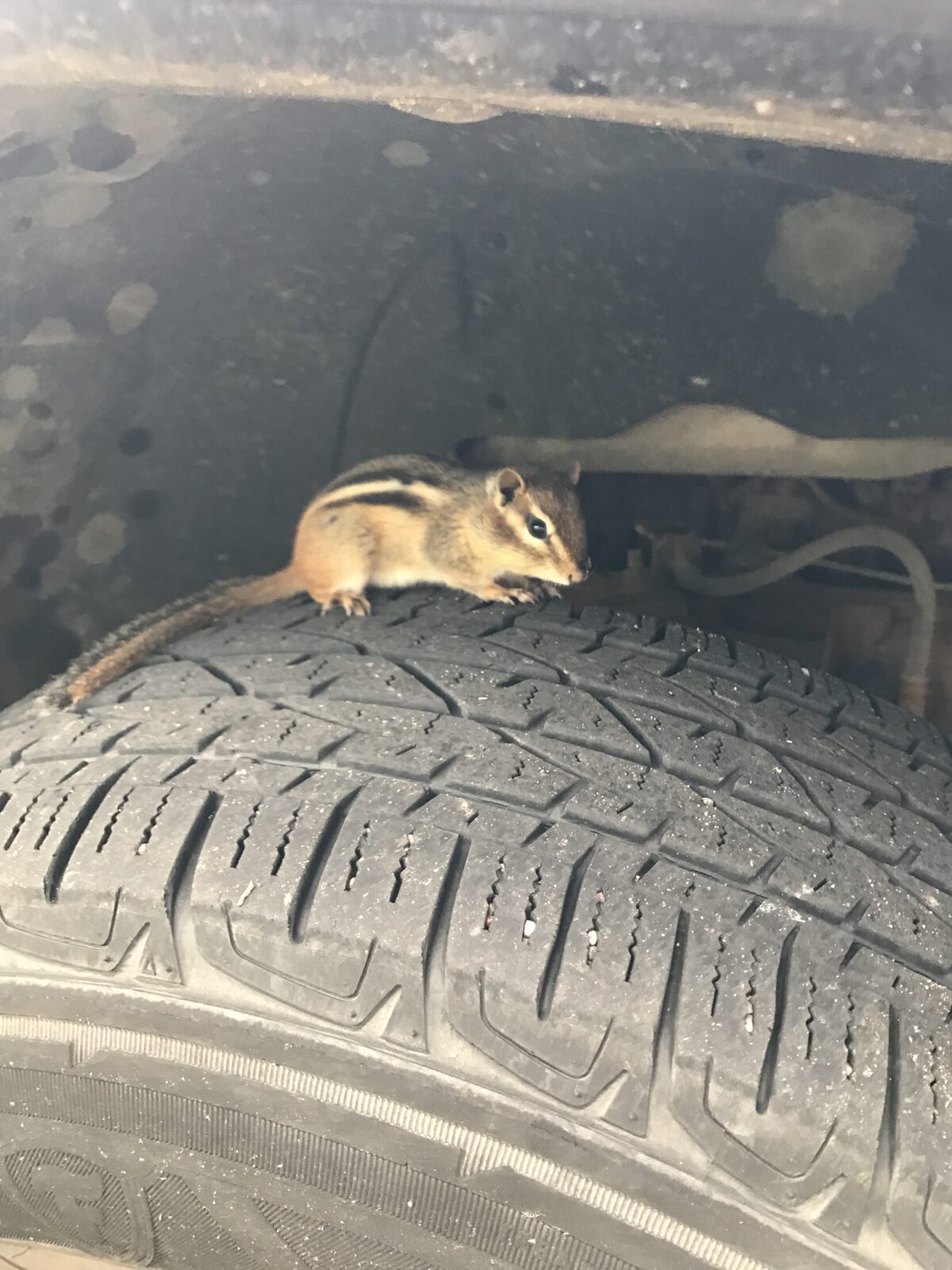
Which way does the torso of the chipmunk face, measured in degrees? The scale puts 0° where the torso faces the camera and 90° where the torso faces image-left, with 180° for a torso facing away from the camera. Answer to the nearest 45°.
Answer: approximately 270°

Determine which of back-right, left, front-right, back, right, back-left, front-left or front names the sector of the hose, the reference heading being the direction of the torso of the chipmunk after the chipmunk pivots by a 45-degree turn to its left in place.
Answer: front-right
